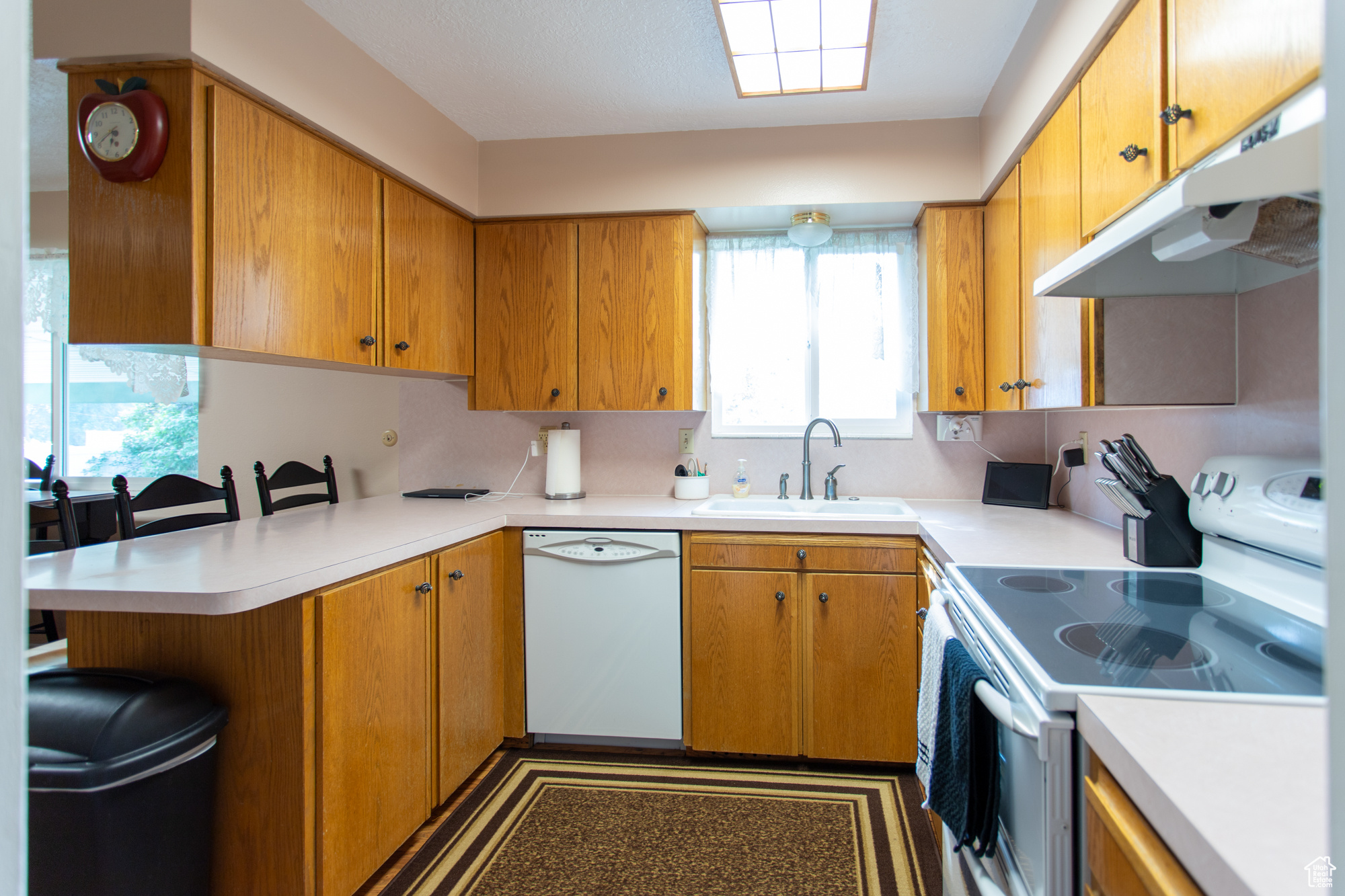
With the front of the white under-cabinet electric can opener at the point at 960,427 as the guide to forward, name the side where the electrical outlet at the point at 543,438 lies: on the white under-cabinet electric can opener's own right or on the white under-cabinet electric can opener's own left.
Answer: on the white under-cabinet electric can opener's own right

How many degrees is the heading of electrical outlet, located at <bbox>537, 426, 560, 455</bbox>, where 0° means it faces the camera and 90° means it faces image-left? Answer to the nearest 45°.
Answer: approximately 0°

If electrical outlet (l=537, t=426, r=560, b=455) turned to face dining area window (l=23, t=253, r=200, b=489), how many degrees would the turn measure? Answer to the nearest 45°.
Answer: approximately 90° to its right

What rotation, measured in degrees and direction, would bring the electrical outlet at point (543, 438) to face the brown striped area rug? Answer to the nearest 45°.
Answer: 0° — it already faces it
